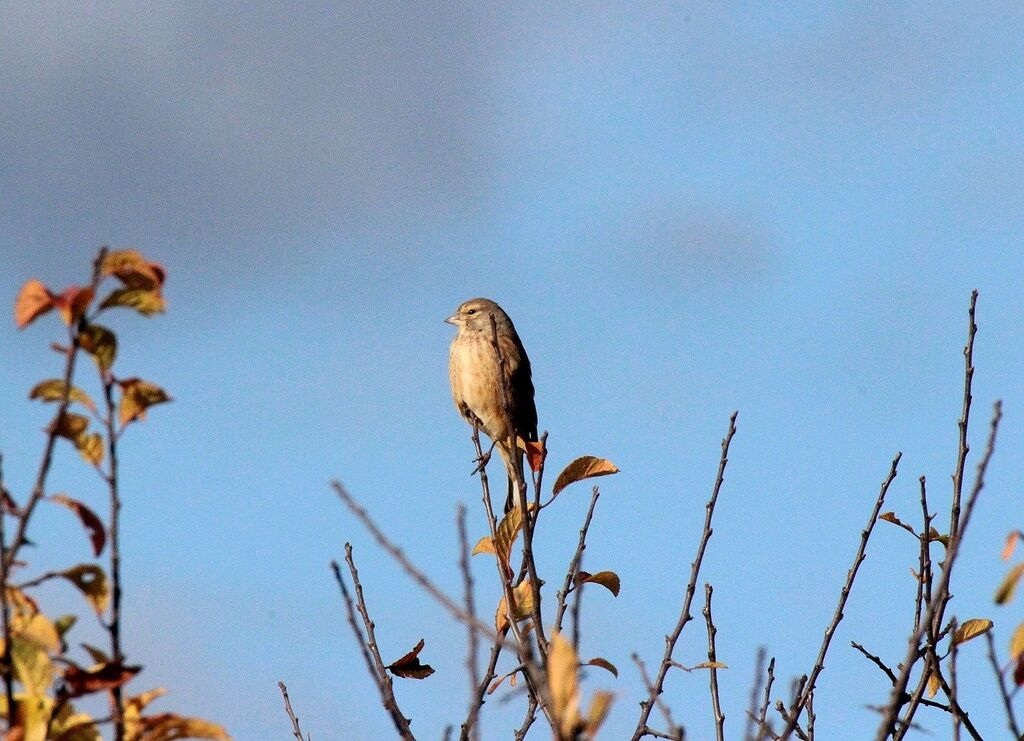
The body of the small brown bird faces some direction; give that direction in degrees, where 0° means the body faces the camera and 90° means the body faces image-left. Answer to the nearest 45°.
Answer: approximately 45°
